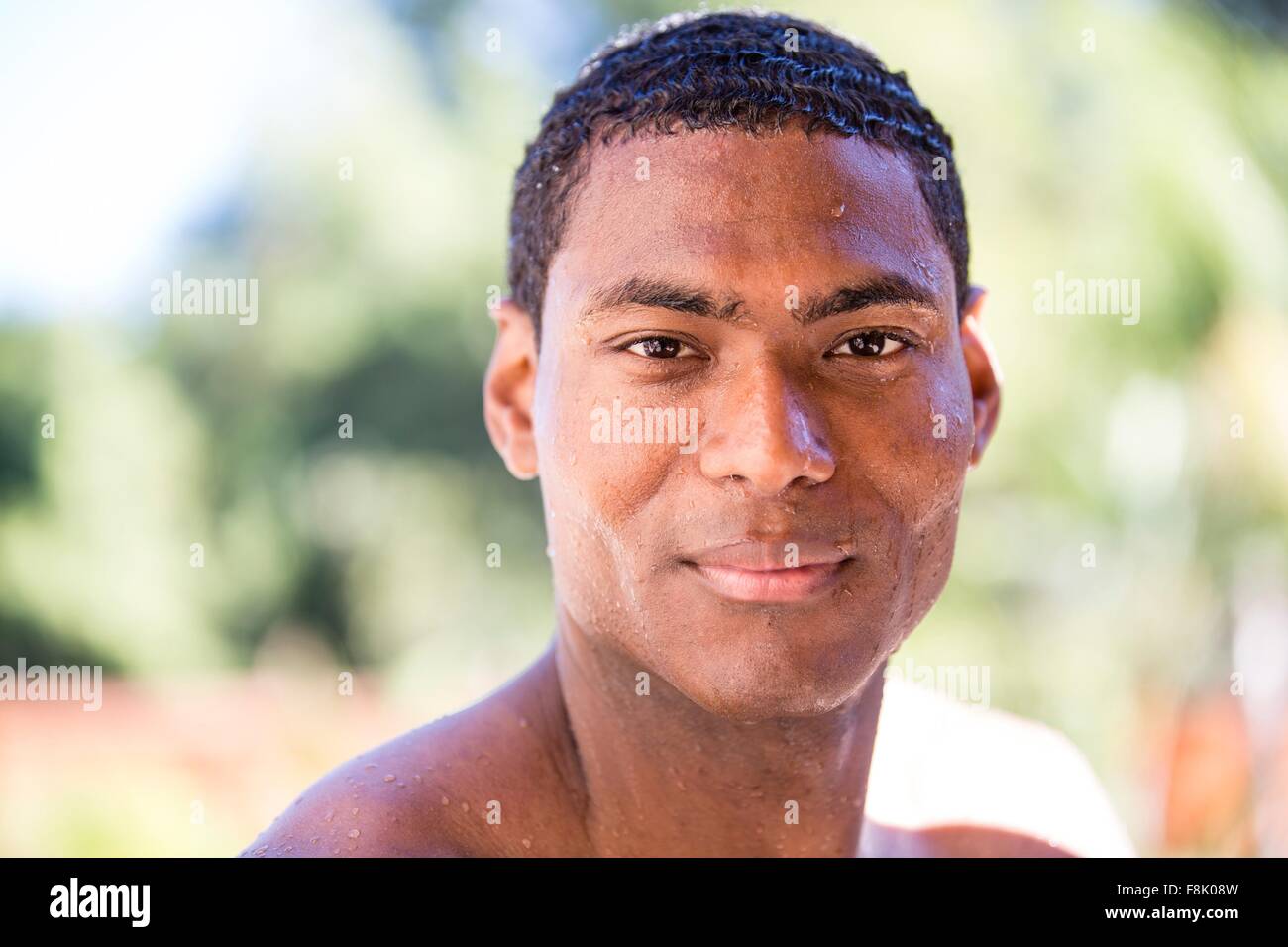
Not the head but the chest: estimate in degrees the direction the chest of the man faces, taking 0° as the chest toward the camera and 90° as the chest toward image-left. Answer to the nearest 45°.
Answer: approximately 0°
